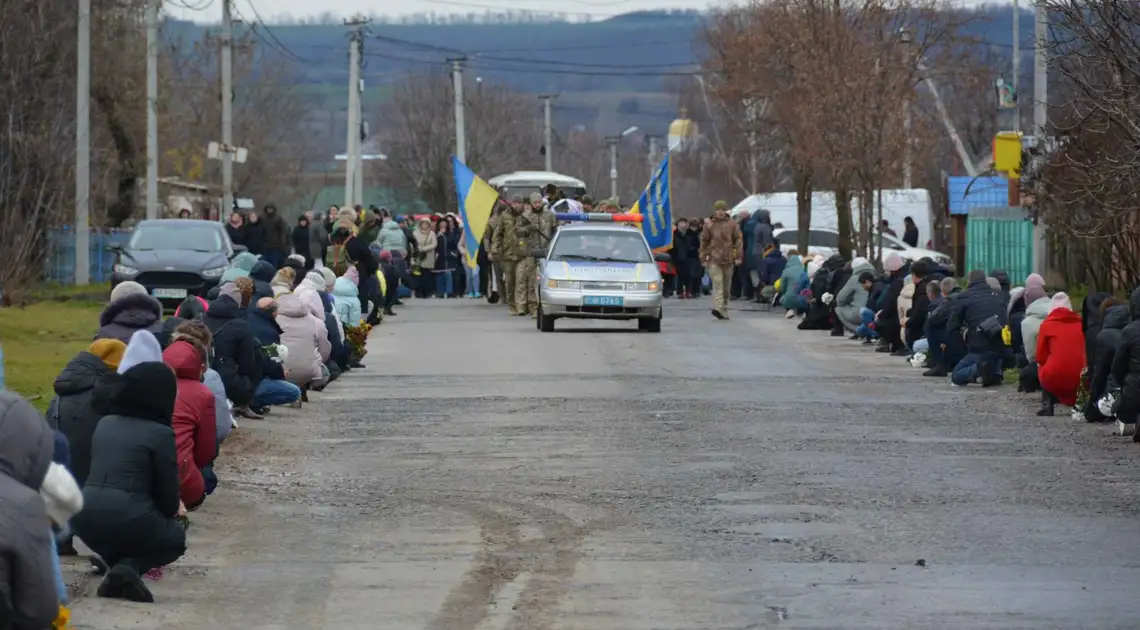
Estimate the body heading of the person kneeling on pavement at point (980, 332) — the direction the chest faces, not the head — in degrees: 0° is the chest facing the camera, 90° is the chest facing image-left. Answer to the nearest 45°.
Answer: approximately 135°

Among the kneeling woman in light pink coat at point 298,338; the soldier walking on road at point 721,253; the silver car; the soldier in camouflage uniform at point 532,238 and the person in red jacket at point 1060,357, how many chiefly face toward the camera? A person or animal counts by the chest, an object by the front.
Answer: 3

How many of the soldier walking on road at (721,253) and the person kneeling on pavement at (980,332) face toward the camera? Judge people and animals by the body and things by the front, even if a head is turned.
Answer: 1

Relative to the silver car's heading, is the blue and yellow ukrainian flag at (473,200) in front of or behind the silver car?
behind

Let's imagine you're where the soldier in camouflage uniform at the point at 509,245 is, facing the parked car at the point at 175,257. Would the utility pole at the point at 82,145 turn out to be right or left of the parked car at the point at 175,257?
right

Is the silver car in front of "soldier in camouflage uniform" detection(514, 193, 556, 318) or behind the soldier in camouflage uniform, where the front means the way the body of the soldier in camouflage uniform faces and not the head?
in front

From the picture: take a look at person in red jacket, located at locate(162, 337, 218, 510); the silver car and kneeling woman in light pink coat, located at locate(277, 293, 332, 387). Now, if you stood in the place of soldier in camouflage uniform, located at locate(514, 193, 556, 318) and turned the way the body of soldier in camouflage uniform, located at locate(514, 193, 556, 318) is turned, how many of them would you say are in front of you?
3

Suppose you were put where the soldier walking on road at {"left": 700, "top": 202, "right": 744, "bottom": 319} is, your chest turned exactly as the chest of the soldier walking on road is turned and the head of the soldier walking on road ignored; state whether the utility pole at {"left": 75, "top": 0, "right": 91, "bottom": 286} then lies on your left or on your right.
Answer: on your right

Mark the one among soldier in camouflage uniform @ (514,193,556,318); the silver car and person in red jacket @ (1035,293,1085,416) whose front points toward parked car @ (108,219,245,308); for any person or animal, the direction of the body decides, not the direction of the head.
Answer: the person in red jacket

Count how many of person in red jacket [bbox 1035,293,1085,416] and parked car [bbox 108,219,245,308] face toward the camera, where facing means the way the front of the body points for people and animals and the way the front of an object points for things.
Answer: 1

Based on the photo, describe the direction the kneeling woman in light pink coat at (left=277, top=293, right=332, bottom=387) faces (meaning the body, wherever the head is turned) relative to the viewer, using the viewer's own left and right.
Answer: facing away from the viewer and to the right of the viewer

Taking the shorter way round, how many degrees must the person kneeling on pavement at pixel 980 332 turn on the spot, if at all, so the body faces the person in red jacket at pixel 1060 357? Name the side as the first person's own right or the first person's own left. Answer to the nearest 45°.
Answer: approximately 135° to the first person's own left

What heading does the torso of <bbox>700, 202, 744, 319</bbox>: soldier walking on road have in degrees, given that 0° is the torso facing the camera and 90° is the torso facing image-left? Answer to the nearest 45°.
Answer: approximately 0°
